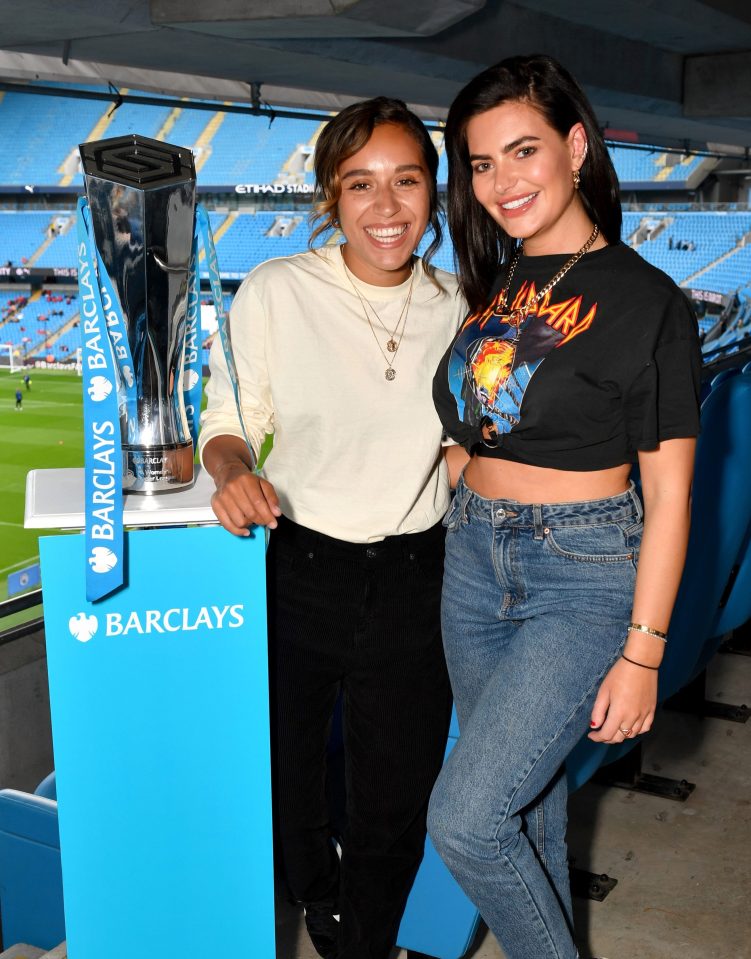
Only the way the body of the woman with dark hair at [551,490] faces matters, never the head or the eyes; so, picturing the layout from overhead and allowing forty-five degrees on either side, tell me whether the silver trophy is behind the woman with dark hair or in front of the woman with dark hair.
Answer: in front

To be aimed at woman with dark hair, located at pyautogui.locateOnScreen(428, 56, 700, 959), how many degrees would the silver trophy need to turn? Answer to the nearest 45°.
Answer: approximately 90° to its left

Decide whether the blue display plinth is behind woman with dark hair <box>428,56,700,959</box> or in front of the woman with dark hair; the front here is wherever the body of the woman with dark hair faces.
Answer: in front

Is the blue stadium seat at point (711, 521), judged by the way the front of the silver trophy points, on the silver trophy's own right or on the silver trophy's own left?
on the silver trophy's own left

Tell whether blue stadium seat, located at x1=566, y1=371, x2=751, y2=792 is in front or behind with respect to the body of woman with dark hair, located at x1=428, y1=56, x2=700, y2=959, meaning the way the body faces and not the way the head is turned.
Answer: behind
